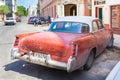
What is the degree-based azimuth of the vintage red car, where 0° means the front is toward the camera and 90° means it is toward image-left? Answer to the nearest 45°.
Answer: approximately 225°
